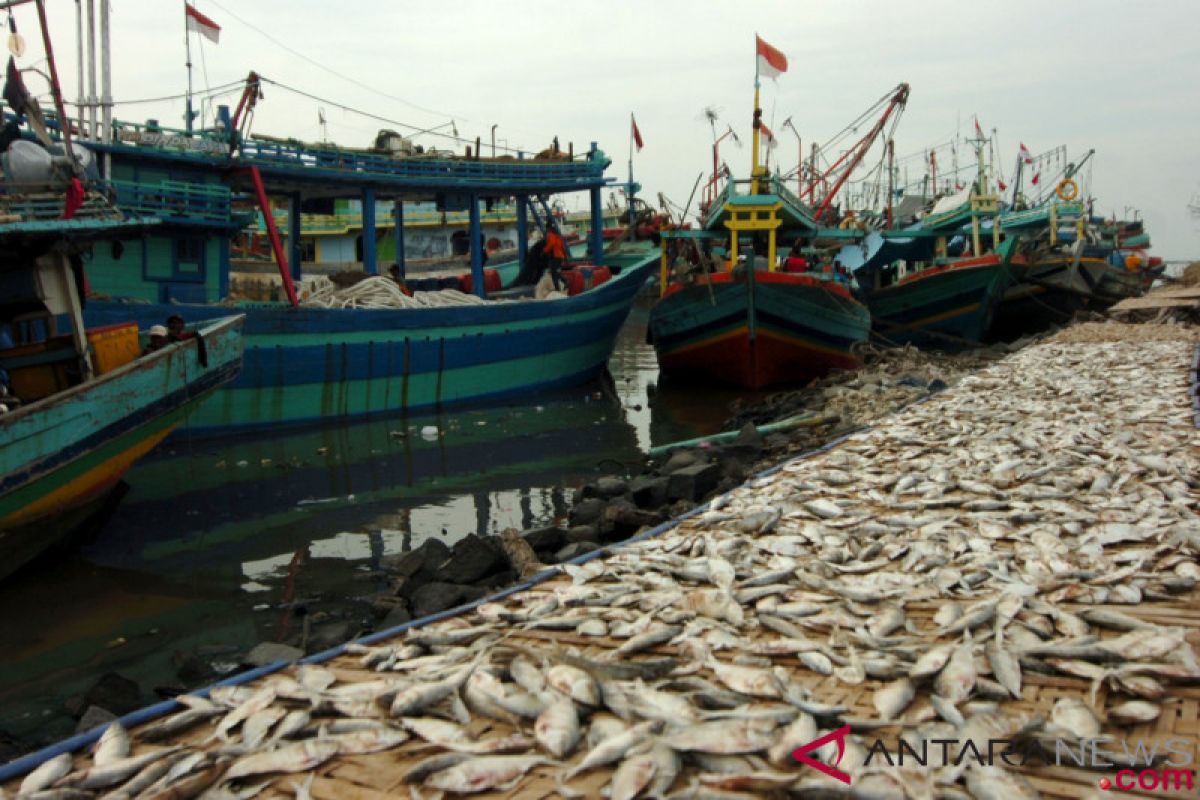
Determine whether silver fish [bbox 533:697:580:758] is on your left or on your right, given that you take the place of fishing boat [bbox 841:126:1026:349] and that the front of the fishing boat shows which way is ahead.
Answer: on your right

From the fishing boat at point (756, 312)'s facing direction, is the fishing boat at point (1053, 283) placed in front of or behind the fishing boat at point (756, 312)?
behind

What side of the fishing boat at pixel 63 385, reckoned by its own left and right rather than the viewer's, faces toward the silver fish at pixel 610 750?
right

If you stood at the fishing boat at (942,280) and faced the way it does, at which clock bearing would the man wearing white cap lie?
The man wearing white cap is roughly at 2 o'clock from the fishing boat.

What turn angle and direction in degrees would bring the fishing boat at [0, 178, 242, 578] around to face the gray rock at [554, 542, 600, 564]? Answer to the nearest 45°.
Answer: approximately 45° to its right

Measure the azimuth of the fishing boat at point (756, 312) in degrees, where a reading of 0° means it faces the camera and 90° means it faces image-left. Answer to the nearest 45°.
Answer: approximately 0°

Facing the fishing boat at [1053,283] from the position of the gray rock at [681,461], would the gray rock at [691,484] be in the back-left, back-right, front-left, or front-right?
back-right

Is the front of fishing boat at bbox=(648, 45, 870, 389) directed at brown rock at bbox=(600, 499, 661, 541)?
yes

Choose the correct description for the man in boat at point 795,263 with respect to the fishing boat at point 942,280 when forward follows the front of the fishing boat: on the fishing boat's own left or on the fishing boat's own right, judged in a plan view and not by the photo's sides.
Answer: on the fishing boat's own right

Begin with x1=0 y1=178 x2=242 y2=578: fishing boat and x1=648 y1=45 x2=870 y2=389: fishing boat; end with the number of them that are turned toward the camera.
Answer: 1

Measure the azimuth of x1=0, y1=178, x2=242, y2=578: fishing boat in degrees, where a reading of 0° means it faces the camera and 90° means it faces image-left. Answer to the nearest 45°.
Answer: approximately 270°
